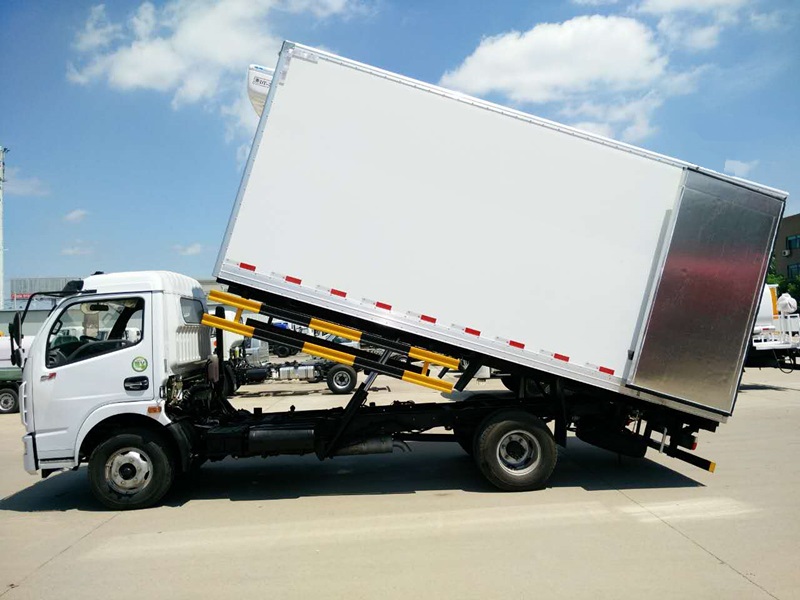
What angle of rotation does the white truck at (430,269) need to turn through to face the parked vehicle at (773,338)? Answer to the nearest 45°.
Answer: approximately 135° to its right

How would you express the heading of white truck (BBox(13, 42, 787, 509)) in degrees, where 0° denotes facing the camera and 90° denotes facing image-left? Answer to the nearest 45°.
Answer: approximately 90°

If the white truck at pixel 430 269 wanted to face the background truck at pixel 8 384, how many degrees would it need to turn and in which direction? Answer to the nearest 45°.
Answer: approximately 45° to its right

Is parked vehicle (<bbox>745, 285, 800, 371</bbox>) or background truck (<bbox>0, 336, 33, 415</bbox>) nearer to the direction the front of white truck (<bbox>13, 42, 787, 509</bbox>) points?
the background truck
